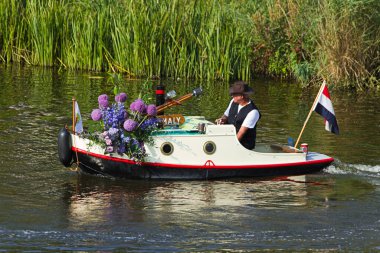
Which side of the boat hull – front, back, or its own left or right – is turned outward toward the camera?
left

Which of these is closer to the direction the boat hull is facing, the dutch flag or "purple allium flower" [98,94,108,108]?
the purple allium flower
